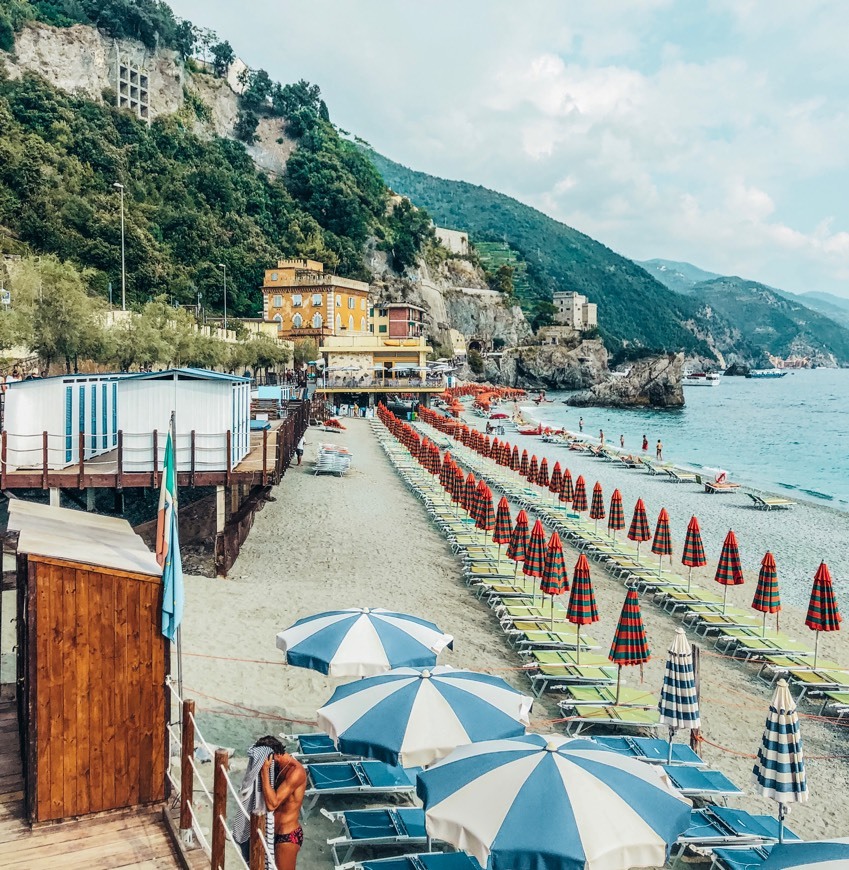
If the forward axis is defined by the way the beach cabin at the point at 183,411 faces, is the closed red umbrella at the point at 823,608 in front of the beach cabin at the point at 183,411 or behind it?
in front

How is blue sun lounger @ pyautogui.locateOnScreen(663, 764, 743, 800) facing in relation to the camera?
to the viewer's right

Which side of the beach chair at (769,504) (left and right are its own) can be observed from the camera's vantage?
right

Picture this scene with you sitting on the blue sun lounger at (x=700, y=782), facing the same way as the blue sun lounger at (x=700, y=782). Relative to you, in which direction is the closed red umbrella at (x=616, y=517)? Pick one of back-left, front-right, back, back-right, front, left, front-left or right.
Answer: left

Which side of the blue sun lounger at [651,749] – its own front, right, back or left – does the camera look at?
right

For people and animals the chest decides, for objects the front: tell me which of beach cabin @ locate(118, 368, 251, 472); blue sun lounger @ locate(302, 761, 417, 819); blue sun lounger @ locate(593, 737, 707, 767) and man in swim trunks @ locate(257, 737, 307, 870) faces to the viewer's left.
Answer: the man in swim trunks

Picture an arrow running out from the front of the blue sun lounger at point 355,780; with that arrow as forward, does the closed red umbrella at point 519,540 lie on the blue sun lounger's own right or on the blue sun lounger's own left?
on the blue sun lounger's own left

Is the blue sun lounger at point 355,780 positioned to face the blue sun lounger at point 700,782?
yes

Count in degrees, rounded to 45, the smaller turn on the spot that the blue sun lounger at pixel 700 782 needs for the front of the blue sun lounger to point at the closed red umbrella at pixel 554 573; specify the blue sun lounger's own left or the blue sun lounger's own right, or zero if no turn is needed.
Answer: approximately 135° to the blue sun lounger's own left
